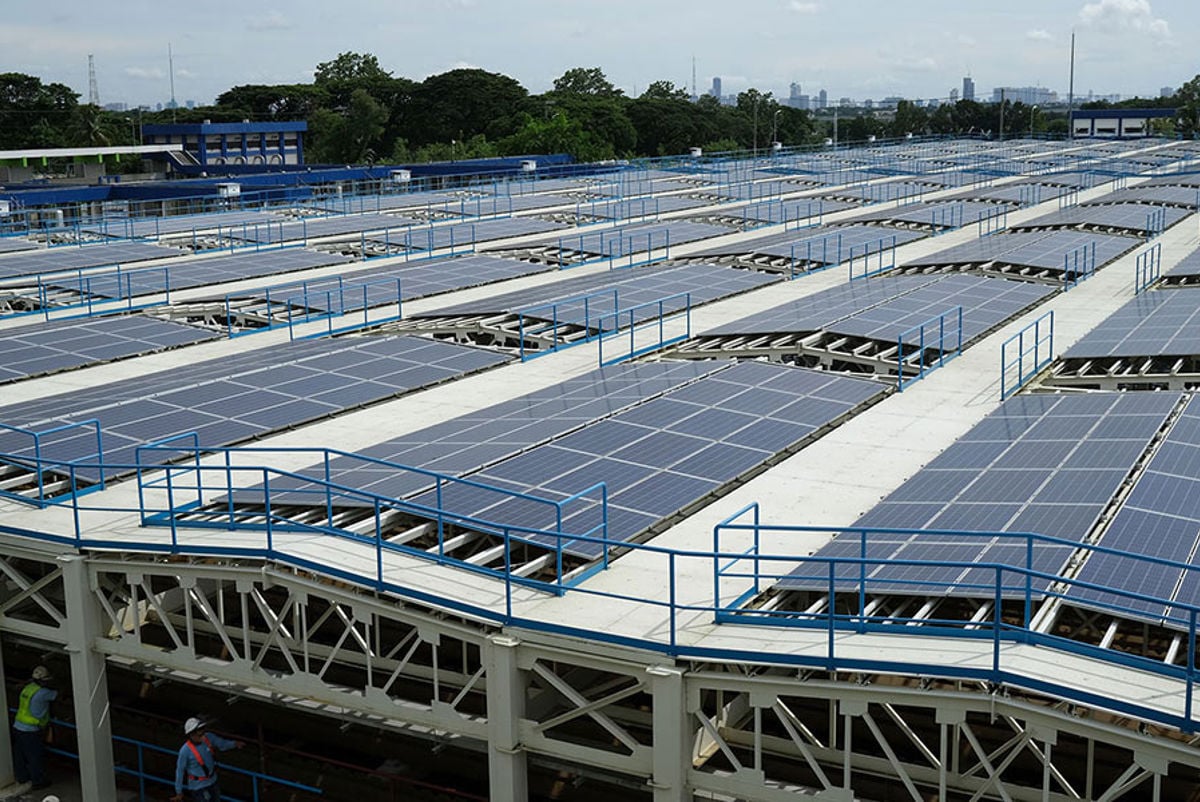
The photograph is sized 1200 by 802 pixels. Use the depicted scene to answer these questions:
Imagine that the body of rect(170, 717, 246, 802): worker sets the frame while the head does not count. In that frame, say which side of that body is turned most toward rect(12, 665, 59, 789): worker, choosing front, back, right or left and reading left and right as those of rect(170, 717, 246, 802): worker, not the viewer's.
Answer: back

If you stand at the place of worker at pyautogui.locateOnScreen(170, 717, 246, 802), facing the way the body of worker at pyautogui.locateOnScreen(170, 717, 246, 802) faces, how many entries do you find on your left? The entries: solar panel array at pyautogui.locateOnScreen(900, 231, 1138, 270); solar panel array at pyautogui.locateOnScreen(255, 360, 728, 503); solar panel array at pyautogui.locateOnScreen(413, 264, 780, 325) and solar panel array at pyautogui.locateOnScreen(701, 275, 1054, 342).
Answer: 4

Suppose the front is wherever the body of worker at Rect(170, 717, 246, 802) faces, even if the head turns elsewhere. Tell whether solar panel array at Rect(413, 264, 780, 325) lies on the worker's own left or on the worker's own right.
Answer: on the worker's own left

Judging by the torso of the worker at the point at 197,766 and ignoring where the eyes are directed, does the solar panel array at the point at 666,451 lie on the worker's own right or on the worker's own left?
on the worker's own left

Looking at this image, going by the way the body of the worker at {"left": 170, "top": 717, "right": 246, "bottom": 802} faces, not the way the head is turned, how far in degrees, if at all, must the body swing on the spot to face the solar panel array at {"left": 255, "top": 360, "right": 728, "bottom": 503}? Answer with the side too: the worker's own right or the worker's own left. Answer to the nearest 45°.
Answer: approximately 90° to the worker's own left

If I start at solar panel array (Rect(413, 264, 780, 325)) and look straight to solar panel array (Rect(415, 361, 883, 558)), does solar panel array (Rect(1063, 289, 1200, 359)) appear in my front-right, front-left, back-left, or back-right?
front-left

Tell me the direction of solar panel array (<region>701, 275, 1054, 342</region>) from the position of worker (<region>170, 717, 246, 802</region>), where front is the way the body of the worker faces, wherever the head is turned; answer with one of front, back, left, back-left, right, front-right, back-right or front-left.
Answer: left

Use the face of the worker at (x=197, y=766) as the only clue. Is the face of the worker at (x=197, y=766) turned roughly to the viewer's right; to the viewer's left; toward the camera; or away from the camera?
to the viewer's right

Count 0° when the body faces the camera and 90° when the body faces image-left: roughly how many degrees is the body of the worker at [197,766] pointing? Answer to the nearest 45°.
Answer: approximately 315°

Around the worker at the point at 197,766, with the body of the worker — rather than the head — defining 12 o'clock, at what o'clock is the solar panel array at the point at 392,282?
The solar panel array is roughly at 8 o'clock from the worker.

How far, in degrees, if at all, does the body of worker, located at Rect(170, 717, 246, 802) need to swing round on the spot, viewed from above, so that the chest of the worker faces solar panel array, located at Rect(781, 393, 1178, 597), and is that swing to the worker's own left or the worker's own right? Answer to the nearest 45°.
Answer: approximately 45° to the worker's own left

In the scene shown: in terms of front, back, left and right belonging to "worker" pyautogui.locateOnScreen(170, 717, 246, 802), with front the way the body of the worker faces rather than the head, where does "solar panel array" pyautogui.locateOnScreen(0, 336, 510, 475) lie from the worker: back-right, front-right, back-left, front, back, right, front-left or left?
back-left

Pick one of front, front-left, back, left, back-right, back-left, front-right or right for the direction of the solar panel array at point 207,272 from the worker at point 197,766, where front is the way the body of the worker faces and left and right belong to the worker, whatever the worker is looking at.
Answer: back-left

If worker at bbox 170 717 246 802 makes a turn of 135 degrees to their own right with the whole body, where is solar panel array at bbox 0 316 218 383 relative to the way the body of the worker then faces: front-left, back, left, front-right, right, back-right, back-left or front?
right
